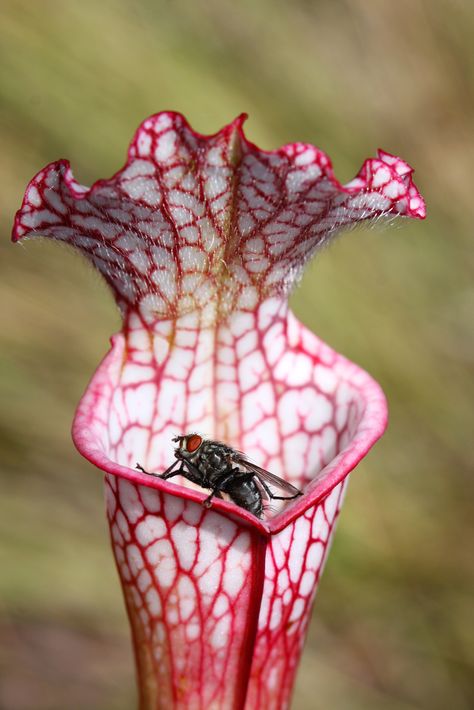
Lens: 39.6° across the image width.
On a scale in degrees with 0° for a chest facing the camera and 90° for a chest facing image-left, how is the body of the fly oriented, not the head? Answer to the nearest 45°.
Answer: approximately 90°
